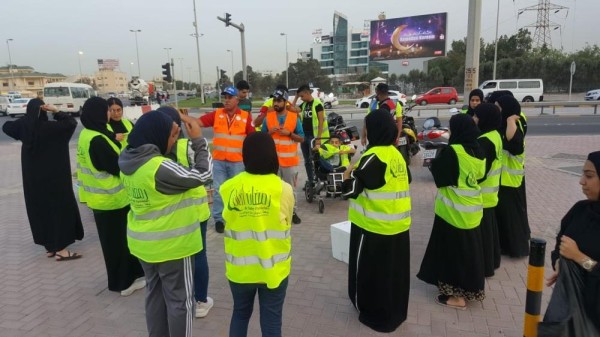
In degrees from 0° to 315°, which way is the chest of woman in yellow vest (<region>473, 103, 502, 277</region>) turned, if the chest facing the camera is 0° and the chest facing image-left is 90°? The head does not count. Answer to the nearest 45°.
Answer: approximately 135°

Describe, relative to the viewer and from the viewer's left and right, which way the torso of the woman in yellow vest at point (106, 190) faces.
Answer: facing away from the viewer and to the right of the viewer

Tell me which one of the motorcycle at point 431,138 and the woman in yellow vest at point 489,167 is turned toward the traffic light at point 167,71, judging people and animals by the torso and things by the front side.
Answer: the woman in yellow vest

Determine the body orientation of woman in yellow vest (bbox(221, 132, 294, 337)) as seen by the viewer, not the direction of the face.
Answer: away from the camera

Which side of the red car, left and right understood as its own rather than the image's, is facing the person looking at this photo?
left

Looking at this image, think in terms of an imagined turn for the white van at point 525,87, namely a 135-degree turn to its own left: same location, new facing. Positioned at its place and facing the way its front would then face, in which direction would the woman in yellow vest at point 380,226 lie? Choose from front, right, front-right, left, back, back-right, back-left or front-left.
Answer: front-right

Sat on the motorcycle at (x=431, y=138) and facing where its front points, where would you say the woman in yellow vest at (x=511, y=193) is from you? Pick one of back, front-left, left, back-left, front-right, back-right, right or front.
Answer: back-right

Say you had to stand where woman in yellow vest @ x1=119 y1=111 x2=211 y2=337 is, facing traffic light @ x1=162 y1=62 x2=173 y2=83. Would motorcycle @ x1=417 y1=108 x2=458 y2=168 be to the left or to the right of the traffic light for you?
right

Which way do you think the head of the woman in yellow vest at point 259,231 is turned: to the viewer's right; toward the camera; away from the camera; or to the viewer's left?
away from the camera

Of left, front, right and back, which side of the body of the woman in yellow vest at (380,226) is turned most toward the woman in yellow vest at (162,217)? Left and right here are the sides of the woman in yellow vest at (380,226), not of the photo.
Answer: left

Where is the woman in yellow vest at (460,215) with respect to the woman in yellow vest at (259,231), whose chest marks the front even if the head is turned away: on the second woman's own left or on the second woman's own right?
on the second woman's own right

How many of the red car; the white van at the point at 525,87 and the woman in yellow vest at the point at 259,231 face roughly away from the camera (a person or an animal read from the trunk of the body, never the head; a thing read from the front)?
1

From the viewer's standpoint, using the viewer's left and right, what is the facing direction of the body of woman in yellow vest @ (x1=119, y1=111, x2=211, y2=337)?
facing away from the viewer and to the right of the viewer

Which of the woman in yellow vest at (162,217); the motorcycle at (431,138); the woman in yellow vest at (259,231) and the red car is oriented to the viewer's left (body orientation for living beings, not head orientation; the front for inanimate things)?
the red car
